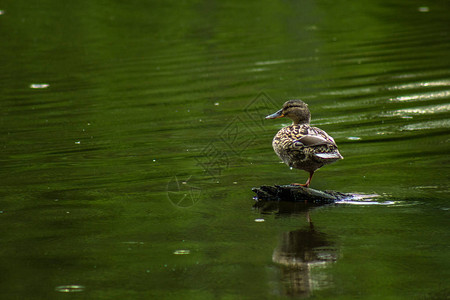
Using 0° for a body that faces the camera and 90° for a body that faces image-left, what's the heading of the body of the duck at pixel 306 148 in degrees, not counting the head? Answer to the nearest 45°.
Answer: approximately 90°

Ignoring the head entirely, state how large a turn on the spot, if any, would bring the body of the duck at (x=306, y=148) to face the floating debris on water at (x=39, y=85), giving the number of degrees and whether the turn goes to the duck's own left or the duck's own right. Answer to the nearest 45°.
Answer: approximately 45° to the duck's own right

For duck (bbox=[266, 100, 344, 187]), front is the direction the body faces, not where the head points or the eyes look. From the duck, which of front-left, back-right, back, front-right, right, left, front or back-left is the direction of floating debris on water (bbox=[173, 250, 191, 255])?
front-left

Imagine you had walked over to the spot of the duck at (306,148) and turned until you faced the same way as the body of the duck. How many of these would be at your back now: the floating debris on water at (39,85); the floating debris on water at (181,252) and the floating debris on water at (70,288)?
0

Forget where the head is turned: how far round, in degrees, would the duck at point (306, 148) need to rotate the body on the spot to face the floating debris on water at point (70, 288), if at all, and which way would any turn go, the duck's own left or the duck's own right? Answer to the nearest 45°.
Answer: approximately 45° to the duck's own left
